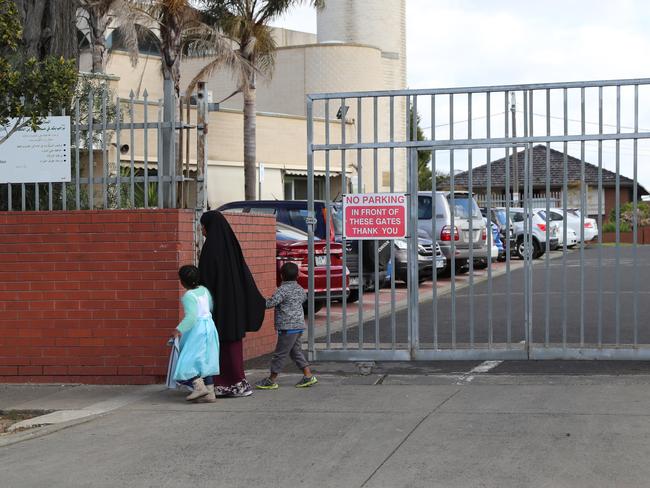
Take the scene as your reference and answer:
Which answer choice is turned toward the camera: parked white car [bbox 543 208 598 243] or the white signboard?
the white signboard

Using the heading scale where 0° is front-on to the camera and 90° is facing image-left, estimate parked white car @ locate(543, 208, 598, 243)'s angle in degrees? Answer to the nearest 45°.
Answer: approximately 135°

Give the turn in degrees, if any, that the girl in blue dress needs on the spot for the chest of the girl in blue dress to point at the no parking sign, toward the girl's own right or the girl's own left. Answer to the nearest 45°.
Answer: approximately 90° to the girl's own right

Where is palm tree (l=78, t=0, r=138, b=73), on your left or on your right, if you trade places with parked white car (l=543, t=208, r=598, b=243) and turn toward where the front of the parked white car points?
on your left

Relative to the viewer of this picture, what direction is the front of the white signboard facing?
facing the viewer

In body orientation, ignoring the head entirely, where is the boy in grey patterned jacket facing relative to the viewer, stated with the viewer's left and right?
facing away from the viewer and to the left of the viewer

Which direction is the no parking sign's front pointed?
toward the camera

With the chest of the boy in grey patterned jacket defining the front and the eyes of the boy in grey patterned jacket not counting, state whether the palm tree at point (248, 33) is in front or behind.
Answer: in front

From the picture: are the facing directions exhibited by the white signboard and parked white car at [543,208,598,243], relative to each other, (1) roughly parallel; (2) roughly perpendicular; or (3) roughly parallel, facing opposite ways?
roughly parallel, facing opposite ways

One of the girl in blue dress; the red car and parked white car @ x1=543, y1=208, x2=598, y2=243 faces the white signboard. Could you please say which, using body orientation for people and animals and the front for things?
the girl in blue dress

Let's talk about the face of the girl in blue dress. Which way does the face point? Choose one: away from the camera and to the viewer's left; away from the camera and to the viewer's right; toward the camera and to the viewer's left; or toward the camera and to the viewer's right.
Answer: away from the camera and to the viewer's left

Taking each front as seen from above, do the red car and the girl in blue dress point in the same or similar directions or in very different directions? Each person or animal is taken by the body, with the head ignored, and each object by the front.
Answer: same or similar directions

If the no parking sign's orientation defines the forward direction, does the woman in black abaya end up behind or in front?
in front

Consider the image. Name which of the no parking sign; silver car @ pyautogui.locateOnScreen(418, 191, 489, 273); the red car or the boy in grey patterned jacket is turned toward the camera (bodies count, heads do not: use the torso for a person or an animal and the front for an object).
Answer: the no parking sign

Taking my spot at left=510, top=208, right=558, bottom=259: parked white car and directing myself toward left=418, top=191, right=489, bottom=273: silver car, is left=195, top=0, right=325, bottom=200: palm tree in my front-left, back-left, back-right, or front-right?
front-right

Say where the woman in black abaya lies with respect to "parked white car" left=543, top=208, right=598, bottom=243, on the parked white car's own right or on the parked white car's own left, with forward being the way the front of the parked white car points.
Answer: on the parked white car's own left

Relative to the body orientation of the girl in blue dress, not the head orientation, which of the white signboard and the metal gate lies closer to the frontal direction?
the white signboard
